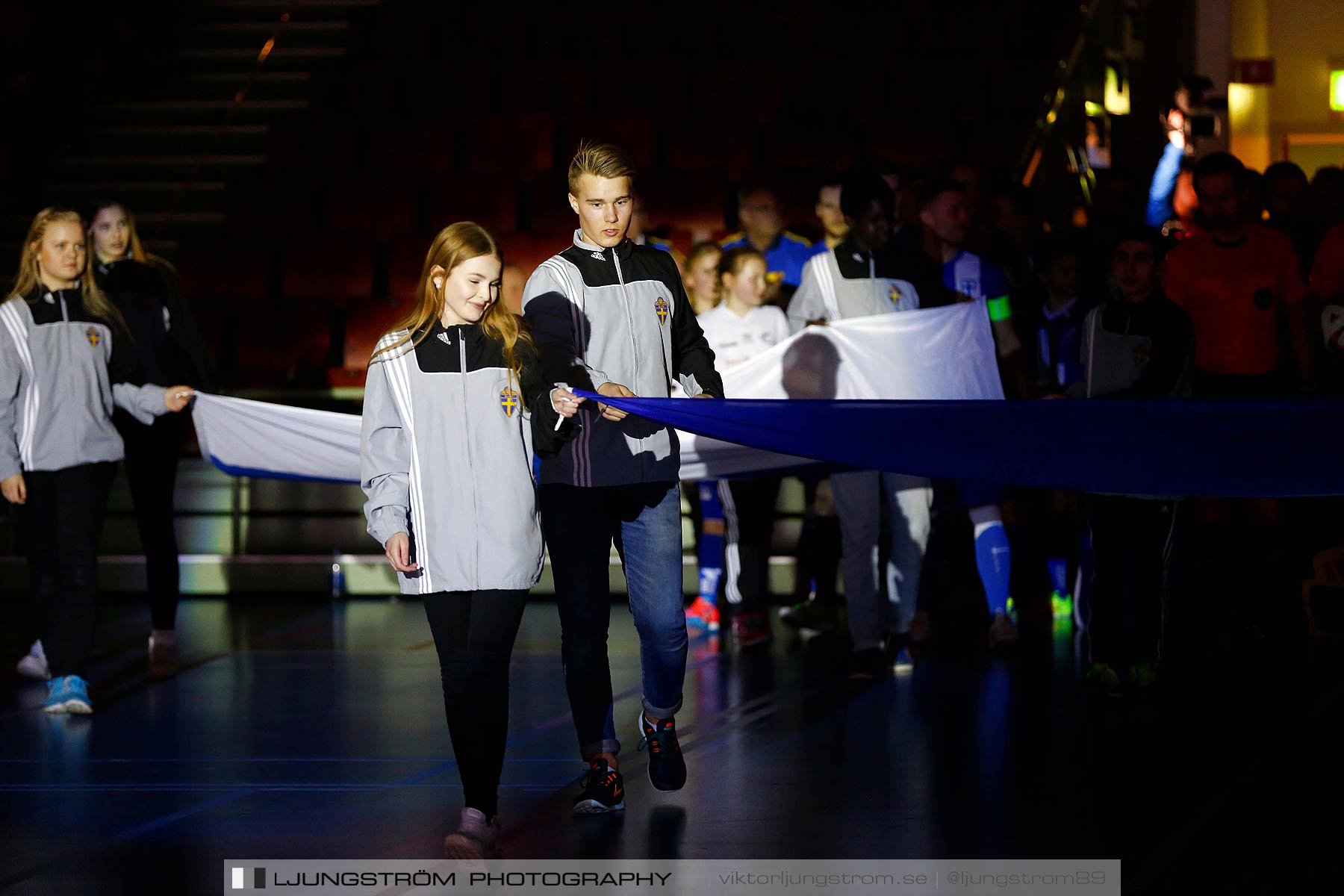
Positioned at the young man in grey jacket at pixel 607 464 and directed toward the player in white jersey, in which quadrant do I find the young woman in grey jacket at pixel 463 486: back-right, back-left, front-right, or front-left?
back-left

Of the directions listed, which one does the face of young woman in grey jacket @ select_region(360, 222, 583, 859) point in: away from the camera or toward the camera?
toward the camera

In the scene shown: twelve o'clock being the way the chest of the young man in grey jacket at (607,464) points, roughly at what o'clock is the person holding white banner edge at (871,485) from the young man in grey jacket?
The person holding white banner edge is roughly at 7 o'clock from the young man in grey jacket.

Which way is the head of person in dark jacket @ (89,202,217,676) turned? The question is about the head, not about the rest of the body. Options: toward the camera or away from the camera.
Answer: toward the camera

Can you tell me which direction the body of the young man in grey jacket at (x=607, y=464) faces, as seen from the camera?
toward the camera

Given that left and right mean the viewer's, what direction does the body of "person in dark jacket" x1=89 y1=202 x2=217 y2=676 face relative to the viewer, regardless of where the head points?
facing the viewer and to the left of the viewer

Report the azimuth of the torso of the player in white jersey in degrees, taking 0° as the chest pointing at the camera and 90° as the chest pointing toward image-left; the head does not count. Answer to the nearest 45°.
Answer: approximately 315°
